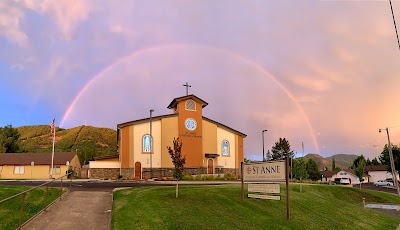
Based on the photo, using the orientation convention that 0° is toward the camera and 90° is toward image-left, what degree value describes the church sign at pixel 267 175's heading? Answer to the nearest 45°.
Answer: approximately 45°
